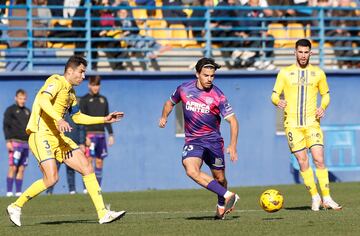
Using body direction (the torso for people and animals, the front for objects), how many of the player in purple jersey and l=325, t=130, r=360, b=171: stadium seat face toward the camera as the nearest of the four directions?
2

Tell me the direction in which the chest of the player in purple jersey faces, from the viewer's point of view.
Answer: toward the camera

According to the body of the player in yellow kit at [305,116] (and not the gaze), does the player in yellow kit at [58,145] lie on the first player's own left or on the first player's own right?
on the first player's own right

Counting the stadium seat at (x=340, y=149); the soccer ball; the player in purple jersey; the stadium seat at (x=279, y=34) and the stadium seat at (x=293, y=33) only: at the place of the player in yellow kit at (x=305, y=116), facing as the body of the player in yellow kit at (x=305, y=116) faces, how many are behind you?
3

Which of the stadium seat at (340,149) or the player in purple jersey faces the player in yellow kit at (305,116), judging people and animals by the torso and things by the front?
the stadium seat

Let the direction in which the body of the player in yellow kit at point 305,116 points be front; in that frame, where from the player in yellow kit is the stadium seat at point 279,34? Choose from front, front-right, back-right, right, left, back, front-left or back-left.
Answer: back

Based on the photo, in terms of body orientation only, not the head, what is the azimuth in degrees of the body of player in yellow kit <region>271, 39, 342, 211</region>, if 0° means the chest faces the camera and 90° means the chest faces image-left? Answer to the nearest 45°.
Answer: approximately 0°

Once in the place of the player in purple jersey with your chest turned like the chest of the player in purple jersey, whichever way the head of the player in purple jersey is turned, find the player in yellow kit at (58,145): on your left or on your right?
on your right

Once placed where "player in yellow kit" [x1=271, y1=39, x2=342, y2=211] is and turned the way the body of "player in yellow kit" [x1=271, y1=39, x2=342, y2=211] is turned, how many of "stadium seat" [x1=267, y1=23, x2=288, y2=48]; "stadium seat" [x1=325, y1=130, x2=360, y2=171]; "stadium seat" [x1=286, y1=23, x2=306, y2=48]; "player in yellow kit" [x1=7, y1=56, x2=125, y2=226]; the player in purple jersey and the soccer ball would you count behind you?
3

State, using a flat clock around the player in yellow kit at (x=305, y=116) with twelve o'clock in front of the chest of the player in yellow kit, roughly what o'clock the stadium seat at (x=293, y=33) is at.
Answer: The stadium seat is roughly at 6 o'clock from the player in yellow kit.
